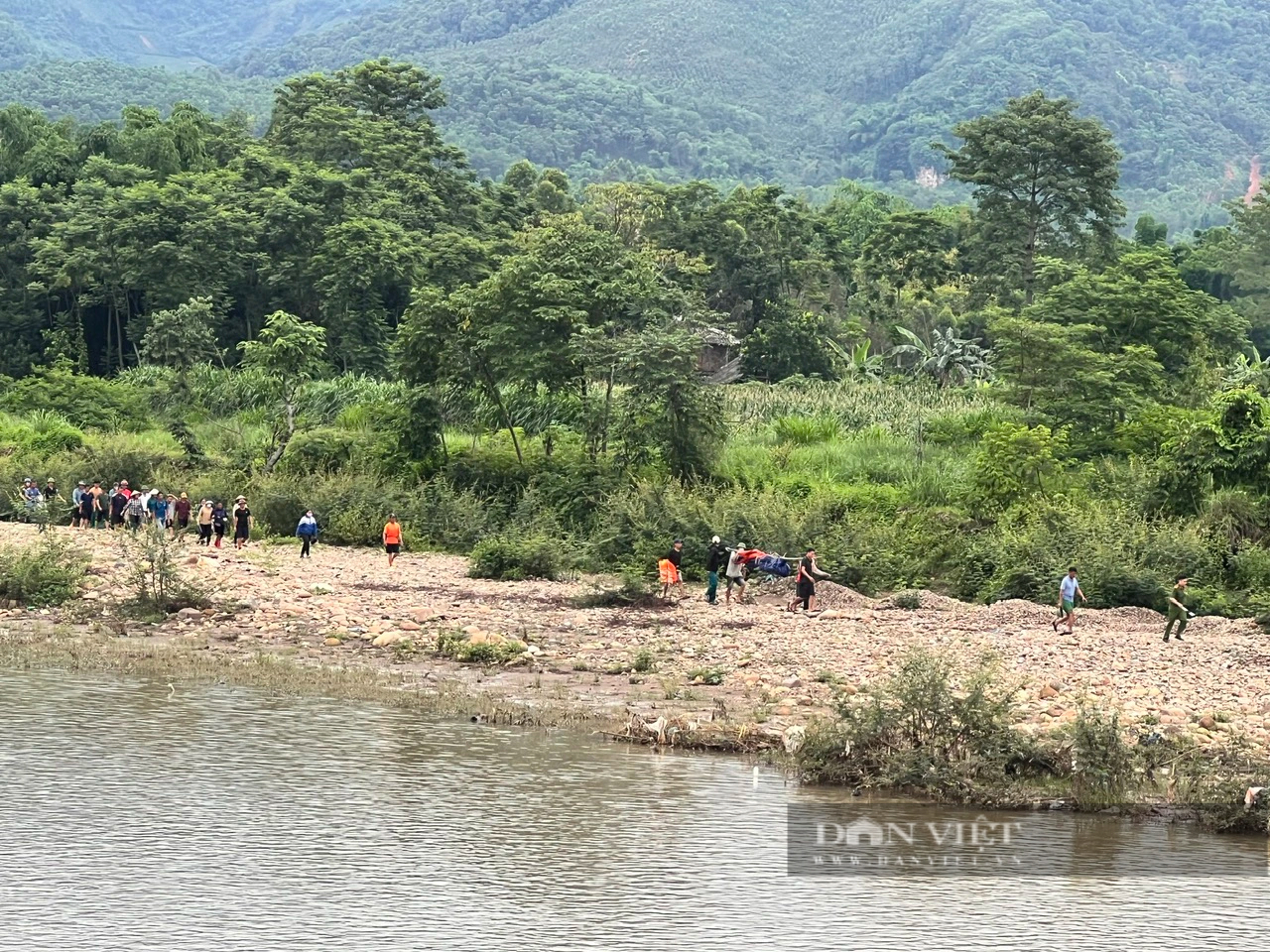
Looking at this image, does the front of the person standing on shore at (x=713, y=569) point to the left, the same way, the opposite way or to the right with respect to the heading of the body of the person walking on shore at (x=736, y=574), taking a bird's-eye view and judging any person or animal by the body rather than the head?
the same way

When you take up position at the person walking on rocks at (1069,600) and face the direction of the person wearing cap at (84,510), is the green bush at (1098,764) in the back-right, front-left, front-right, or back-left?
back-left

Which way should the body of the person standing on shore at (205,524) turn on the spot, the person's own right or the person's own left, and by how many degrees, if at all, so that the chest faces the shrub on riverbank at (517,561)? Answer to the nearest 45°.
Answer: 0° — they already face it
